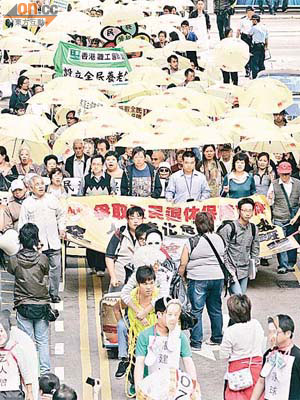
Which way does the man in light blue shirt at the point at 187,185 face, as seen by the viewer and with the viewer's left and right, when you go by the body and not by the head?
facing the viewer

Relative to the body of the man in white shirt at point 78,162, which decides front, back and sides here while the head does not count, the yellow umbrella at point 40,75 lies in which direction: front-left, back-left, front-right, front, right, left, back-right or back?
back

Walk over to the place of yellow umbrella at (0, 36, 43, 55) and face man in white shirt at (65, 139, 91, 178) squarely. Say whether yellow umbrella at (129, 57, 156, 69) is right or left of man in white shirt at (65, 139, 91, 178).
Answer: left

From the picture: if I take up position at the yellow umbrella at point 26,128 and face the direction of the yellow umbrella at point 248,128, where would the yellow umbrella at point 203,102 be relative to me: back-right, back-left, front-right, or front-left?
front-left

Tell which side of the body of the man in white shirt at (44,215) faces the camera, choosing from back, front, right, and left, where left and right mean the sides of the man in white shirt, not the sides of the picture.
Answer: front

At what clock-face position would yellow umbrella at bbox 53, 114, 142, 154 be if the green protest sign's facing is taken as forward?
The yellow umbrella is roughly at 12 o'clock from the green protest sign.

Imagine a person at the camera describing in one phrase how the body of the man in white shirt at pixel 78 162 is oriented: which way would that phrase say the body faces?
toward the camera
